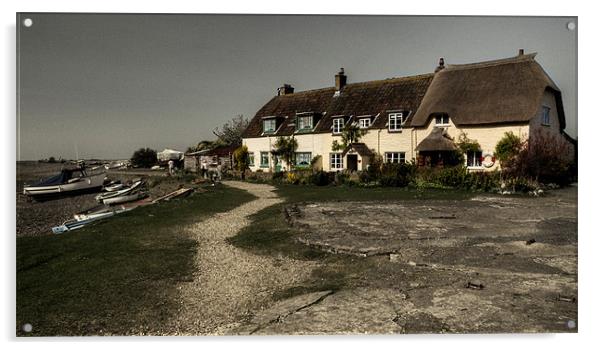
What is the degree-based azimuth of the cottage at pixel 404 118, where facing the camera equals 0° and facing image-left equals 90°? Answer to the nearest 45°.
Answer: approximately 45°

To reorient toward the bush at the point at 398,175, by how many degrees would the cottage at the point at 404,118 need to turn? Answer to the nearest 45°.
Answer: approximately 45° to its left

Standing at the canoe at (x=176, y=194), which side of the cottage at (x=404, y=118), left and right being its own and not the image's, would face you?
front

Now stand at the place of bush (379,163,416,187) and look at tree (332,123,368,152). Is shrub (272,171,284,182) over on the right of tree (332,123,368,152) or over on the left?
left

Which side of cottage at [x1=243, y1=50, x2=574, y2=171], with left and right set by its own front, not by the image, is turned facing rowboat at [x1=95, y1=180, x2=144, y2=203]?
front

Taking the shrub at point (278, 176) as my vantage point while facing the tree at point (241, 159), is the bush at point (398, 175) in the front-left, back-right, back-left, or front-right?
back-right

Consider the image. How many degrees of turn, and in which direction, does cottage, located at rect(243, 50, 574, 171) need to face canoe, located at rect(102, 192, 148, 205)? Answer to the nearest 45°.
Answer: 0° — it already faces it
